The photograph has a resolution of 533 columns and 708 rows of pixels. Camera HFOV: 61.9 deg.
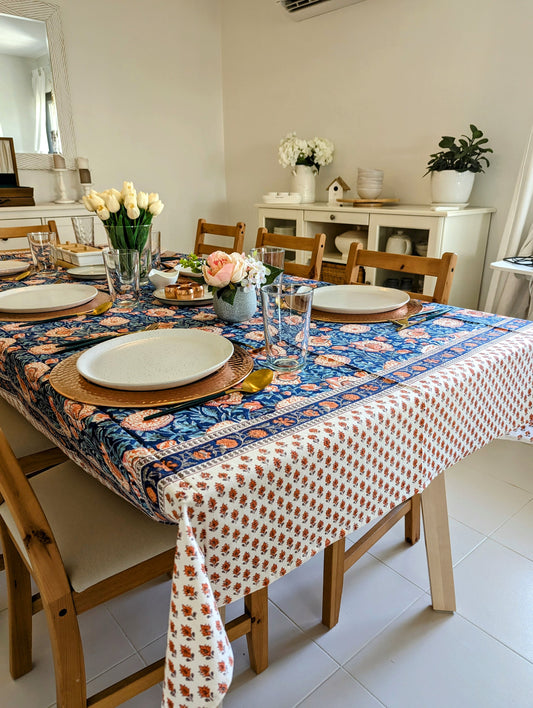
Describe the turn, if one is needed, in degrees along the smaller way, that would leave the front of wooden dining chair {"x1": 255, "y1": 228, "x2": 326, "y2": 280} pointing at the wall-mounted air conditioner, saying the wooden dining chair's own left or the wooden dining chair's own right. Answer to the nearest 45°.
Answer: approximately 135° to the wooden dining chair's own right

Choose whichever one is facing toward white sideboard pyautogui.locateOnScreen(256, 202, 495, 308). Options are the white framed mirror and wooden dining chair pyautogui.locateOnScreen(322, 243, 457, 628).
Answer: the white framed mirror

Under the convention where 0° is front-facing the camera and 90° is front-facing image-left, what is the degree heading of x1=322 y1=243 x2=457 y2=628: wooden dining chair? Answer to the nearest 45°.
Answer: approximately 45°

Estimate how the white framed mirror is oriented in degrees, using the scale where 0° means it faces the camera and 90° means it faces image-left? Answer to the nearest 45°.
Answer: approximately 315°

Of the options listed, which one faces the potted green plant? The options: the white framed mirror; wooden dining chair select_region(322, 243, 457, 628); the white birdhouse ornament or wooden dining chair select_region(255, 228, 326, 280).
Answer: the white framed mirror

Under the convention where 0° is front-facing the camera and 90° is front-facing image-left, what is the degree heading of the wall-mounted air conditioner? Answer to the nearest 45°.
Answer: approximately 45°

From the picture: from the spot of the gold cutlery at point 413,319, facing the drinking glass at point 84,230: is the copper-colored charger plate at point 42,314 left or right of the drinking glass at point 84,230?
left

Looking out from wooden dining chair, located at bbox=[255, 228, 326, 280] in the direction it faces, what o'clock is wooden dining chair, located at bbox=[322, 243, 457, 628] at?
wooden dining chair, located at bbox=[322, 243, 457, 628] is roughly at 10 o'clock from wooden dining chair, located at bbox=[255, 228, 326, 280].

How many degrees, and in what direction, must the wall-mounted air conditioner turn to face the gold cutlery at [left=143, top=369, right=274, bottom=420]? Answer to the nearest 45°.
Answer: approximately 45° to its left

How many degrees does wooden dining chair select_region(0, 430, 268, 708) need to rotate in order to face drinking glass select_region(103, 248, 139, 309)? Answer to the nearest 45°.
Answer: approximately 45° to its left
